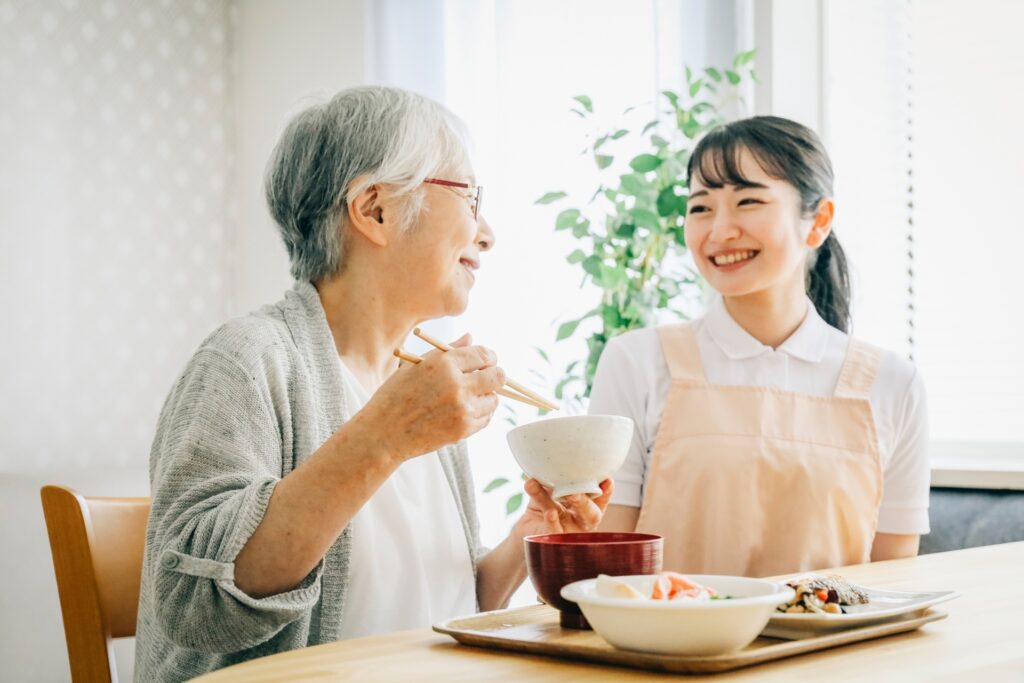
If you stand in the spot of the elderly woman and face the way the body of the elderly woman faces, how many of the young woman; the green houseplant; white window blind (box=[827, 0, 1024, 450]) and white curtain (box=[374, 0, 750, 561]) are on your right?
0

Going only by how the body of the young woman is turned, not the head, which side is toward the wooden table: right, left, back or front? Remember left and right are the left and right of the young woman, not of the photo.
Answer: front

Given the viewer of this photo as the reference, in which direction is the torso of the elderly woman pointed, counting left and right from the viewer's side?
facing the viewer and to the right of the viewer

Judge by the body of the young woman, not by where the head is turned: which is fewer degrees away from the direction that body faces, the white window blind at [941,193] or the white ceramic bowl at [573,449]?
the white ceramic bowl

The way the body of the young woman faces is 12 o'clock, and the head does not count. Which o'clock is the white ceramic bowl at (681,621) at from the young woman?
The white ceramic bowl is roughly at 12 o'clock from the young woman.

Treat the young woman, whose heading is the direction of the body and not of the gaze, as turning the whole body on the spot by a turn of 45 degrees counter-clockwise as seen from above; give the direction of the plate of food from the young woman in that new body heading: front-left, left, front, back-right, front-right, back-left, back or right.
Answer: front-right

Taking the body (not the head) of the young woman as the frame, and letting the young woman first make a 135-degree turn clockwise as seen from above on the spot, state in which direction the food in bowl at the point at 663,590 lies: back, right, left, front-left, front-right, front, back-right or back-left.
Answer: back-left

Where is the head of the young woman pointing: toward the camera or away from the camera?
toward the camera

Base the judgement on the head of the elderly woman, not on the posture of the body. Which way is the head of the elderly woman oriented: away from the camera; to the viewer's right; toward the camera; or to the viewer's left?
to the viewer's right

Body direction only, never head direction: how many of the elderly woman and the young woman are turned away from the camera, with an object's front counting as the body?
0

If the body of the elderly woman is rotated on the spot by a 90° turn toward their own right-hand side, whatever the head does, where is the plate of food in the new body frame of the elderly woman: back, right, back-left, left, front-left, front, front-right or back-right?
left

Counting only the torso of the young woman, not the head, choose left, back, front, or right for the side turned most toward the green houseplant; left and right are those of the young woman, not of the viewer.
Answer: back

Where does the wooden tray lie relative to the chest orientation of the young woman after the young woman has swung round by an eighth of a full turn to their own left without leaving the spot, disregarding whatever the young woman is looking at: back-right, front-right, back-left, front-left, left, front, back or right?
front-right

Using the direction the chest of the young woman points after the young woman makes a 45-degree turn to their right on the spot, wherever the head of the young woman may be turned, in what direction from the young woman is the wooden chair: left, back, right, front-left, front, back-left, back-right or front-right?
front

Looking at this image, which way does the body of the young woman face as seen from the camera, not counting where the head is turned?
toward the camera
